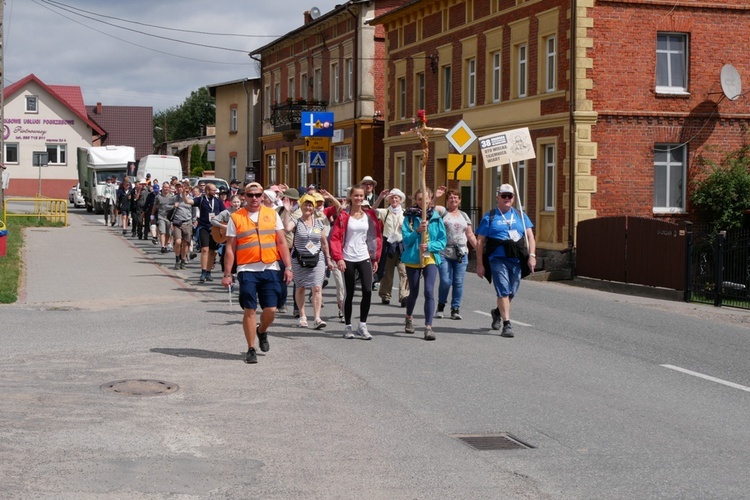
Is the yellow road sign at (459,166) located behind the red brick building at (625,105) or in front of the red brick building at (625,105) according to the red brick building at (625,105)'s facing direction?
in front

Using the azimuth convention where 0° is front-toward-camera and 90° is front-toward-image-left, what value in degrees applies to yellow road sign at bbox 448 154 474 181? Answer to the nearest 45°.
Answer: approximately 0°

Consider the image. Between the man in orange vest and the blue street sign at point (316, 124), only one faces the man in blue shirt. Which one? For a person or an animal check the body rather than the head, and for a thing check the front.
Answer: the blue street sign

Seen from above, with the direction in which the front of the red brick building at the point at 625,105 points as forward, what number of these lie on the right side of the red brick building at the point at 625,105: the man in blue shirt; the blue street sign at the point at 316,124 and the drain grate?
1

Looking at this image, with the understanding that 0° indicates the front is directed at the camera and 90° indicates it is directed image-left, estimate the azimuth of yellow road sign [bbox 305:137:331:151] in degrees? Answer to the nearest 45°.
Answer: approximately 0°

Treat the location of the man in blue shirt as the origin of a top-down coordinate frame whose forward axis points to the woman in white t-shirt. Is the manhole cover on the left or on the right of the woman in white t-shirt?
left

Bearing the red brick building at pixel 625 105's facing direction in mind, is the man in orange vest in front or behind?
in front

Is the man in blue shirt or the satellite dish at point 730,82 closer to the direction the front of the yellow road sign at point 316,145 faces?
the man in blue shirt
